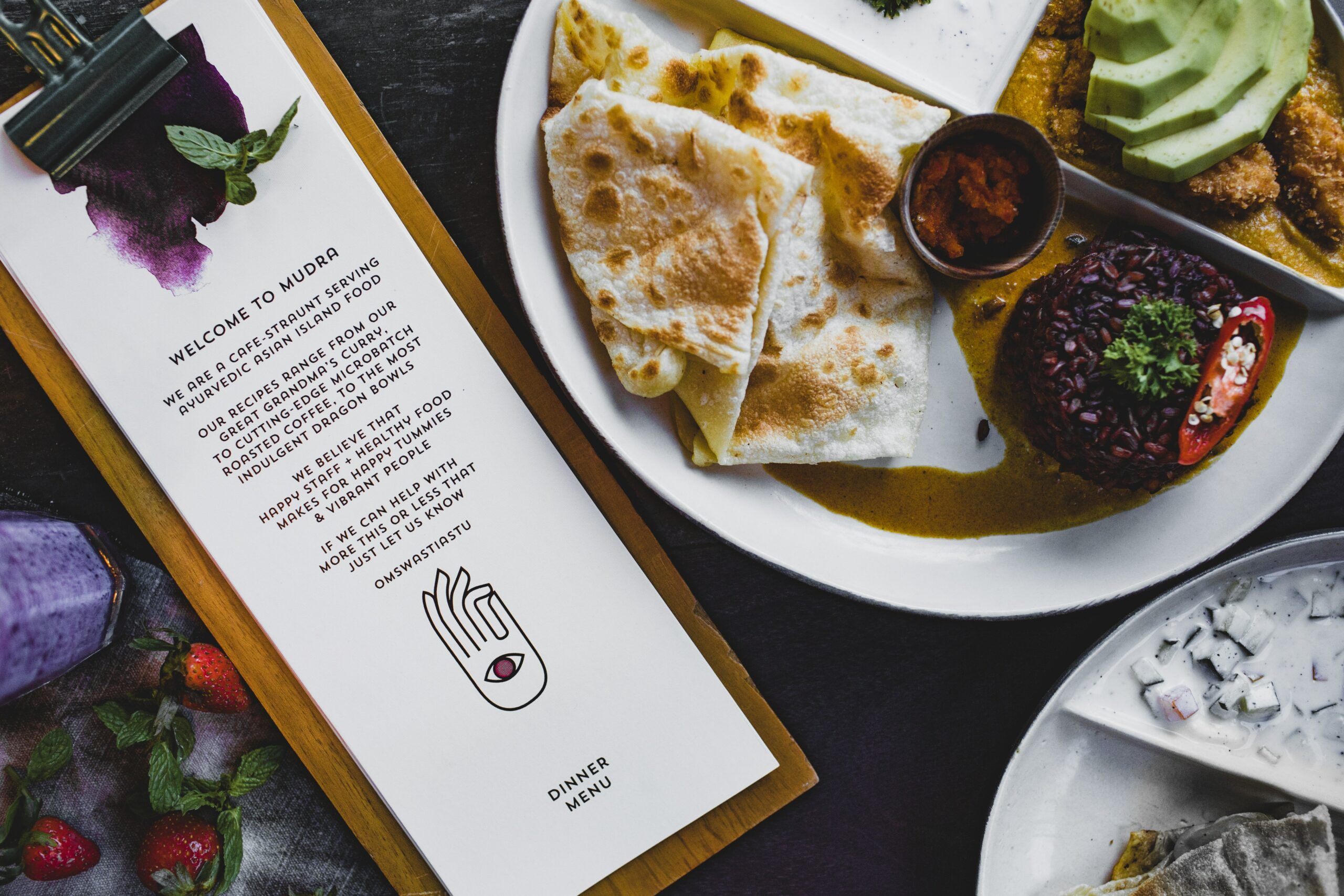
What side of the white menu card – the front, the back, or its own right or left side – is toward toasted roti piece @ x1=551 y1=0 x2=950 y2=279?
left

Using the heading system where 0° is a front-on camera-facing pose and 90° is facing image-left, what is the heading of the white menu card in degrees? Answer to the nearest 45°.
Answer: approximately 0°

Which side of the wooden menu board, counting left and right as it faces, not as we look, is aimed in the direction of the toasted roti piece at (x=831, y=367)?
left

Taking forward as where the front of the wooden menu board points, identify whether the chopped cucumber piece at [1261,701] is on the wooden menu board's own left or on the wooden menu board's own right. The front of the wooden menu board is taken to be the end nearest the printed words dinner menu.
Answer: on the wooden menu board's own left
